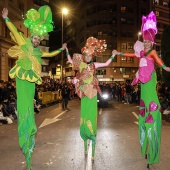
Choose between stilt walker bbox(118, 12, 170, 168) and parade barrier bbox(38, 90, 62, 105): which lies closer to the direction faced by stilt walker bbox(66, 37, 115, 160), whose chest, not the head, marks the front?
the stilt walker

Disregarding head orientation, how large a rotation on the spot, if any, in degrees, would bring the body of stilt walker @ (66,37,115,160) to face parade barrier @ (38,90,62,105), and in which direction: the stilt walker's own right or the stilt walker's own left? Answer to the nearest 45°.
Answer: approximately 180°

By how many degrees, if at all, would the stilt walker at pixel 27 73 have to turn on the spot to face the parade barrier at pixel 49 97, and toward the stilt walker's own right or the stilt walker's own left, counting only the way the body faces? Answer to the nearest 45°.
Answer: approximately 180°

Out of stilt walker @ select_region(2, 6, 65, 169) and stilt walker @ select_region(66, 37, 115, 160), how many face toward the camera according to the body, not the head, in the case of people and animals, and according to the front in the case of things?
2

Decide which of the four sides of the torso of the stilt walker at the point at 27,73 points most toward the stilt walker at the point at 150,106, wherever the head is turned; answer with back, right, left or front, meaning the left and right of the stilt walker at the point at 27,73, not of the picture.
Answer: left

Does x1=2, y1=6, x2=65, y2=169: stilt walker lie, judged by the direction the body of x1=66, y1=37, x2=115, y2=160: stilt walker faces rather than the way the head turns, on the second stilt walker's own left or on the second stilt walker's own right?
on the second stilt walker's own right

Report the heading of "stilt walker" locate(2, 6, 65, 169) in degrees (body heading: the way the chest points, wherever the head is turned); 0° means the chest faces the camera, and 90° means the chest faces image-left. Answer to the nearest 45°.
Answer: approximately 0°
